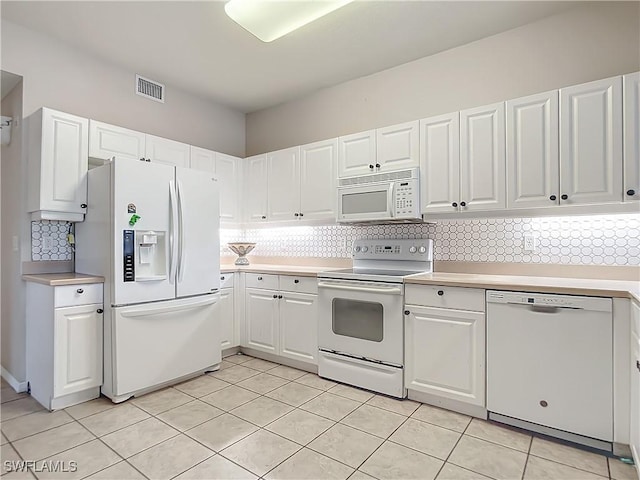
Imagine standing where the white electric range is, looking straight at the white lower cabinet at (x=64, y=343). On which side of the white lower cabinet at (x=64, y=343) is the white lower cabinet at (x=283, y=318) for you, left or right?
right

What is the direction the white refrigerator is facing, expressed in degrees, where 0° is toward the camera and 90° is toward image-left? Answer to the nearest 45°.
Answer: approximately 315°

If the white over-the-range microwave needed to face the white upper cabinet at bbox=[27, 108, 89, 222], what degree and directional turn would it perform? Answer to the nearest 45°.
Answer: approximately 45° to its right

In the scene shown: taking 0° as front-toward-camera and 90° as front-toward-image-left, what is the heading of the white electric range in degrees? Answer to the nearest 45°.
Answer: approximately 45°
